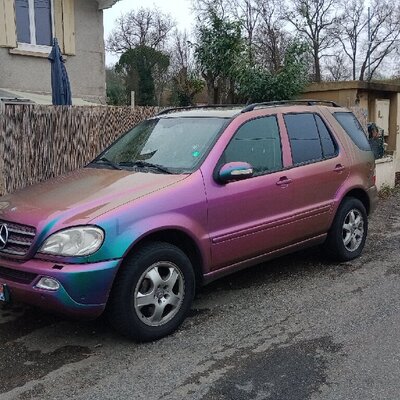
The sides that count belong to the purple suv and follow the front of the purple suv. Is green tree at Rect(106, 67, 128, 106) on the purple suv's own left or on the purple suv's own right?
on the purple suv's own right

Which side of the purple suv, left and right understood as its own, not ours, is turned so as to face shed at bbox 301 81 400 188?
back

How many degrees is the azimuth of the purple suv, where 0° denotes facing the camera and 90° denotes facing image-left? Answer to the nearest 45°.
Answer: approximately 45°

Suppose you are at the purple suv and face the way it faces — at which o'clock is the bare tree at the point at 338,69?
The bare tree is roughly at 5 o'clock from the purple suv.

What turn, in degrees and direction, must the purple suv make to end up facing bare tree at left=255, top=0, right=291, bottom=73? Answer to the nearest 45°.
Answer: approximately 135° to its right

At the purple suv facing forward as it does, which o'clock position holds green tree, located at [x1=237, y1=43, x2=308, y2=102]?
The green tree is roughly at 5 o'clock from the purple suv.

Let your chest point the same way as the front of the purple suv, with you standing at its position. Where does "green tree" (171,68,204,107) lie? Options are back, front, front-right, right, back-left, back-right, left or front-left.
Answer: back-right

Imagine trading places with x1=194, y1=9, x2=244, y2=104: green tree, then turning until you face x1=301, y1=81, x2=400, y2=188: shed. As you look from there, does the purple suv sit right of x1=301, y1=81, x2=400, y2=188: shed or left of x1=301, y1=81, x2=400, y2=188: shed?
right

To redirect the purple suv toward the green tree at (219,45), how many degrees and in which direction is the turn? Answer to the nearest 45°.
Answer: approximately 135° to its right

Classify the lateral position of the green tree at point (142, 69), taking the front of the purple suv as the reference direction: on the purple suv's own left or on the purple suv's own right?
on the purple suv's own right

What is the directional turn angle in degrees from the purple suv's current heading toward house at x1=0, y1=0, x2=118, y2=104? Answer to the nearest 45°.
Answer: approximately 135° to its right
